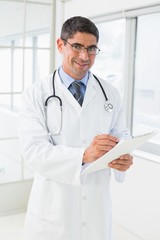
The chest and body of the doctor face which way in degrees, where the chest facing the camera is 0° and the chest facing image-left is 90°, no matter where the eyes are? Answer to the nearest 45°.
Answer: approximately 315°

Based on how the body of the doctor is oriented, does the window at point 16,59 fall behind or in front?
behind

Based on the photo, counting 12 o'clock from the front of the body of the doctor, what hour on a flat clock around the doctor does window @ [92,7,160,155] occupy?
The window is roughly at 8 o'clock from the doctor.
